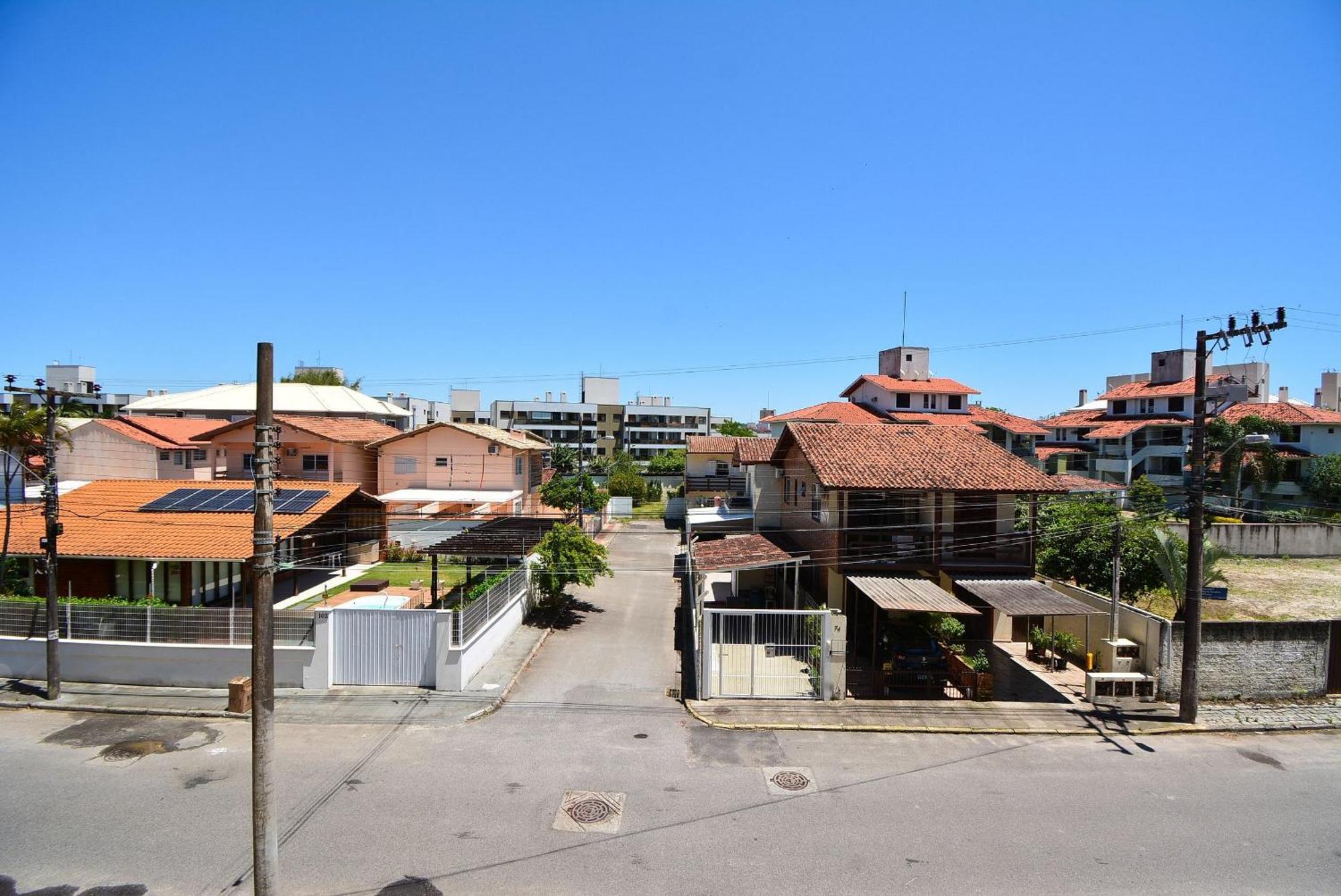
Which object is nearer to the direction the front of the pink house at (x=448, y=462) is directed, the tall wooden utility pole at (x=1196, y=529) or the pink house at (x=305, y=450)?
the tall wooden utility pole

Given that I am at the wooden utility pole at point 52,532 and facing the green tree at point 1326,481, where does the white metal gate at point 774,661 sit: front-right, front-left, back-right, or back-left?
front-right
